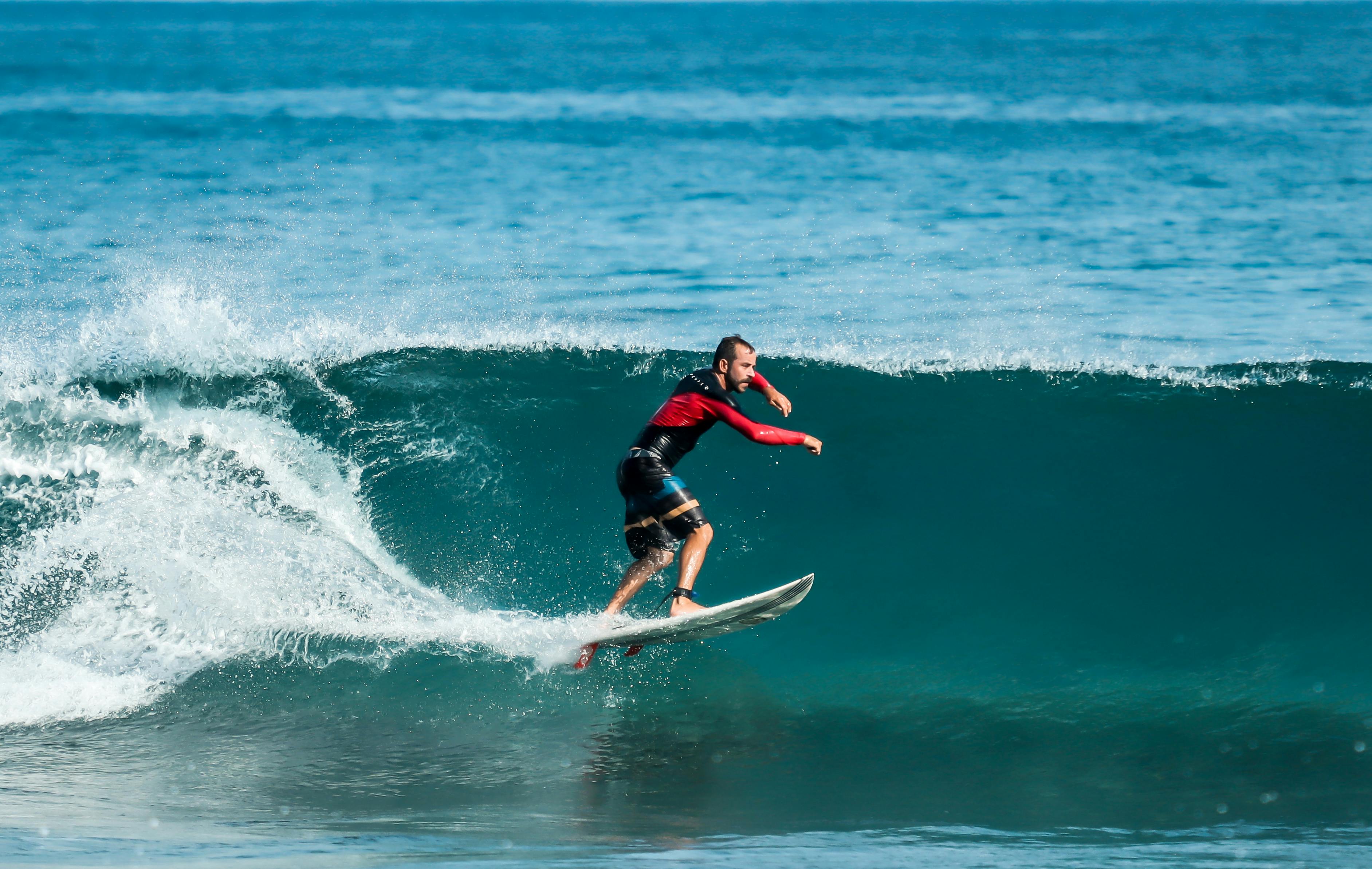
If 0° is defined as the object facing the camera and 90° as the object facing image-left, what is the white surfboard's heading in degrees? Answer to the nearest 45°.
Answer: approximately 270°

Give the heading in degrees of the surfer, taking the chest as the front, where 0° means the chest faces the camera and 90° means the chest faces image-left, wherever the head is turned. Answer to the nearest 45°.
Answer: approximately 270°
